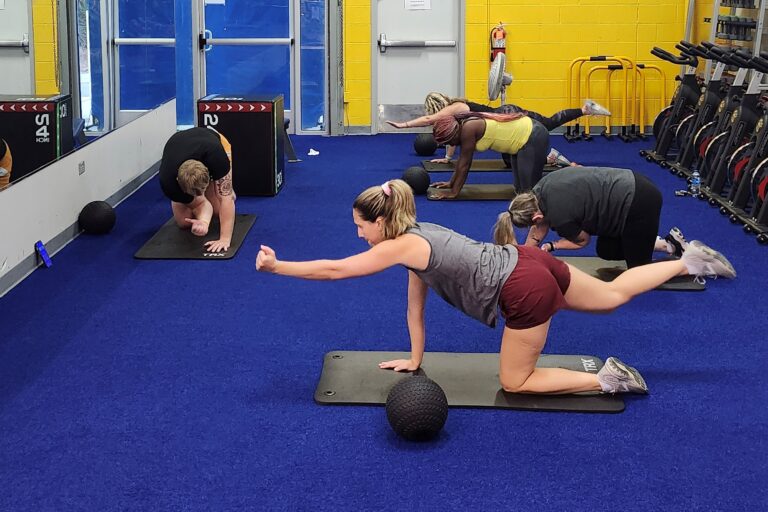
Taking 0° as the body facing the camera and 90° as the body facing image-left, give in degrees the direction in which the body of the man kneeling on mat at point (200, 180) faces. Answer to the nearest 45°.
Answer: approximately 0°

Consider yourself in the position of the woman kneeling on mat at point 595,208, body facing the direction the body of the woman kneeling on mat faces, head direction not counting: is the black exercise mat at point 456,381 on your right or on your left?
on your left

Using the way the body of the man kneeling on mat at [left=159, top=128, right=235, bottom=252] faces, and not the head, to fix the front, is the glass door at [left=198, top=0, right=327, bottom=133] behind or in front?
behind

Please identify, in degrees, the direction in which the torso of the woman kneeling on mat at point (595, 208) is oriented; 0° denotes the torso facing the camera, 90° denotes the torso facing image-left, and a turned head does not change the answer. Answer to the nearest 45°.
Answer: approximately 90°

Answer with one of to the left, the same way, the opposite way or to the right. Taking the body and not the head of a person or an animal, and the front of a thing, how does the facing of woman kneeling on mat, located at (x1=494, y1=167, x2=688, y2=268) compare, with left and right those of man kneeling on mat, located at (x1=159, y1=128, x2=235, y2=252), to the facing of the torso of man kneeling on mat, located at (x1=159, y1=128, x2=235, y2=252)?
to the right

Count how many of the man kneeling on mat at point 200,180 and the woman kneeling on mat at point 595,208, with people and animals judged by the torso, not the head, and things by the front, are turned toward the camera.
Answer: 1
